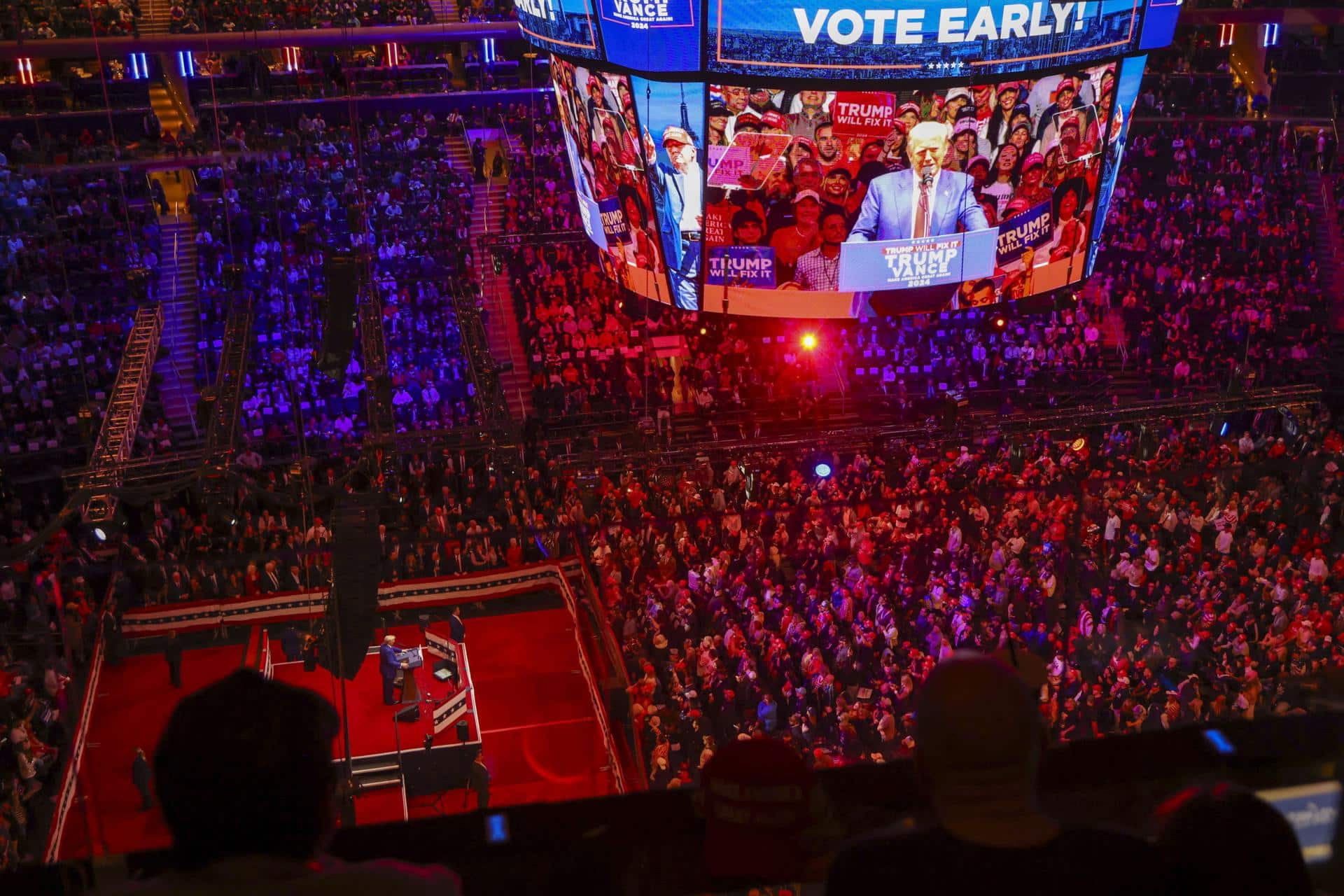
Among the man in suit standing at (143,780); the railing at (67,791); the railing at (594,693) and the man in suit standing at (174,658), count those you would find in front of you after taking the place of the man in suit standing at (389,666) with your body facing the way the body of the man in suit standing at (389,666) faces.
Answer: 1

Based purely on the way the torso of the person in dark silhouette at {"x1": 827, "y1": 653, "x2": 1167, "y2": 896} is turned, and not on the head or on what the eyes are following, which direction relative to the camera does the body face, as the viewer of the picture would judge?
away from the camera

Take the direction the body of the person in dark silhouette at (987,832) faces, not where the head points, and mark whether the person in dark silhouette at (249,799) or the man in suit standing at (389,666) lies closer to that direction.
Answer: the man in suit standing

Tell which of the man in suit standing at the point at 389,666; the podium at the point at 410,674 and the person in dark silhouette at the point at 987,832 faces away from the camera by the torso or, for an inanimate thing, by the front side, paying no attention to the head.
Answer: the person in dark silhouette

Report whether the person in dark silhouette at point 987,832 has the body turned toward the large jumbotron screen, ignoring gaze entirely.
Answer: yes

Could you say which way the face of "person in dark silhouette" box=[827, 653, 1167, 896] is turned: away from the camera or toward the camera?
away from the camera

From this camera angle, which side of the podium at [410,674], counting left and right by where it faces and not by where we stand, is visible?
right

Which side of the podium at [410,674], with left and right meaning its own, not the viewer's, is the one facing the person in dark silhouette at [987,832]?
right

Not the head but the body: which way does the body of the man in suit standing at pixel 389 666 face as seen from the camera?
to the viewer's right

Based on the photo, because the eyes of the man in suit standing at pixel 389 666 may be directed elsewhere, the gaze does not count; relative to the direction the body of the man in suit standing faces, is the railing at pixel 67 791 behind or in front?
behind

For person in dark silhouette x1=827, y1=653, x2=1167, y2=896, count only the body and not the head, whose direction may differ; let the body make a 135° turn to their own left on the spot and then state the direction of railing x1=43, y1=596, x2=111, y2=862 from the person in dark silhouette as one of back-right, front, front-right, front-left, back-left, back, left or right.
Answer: right

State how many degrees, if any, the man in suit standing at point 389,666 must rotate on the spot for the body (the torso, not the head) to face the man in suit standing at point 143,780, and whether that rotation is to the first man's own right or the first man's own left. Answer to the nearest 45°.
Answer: approximately 135° to the first man's own right

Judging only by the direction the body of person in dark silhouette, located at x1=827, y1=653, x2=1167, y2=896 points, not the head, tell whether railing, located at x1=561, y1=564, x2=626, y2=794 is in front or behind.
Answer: in front

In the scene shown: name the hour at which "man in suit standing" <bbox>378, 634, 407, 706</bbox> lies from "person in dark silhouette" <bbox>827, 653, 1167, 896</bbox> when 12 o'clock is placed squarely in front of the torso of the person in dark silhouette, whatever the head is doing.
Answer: The man in suit standing is roughly at 11 o'clock from the person in dark silhouette.

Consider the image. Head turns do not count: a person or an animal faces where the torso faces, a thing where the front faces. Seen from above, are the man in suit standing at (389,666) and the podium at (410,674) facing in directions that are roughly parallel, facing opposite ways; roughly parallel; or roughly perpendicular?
roughly parallel
